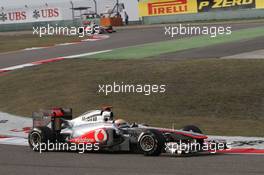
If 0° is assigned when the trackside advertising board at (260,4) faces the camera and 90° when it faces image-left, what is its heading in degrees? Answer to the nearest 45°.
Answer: approximately 0°

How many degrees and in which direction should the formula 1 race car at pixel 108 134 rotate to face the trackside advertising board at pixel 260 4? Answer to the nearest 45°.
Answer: approximately 135° to its left

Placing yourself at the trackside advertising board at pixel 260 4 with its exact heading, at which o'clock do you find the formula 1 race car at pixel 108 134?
The formula 1 race car is roughly at 12 o'clock from the trackside advertising board.

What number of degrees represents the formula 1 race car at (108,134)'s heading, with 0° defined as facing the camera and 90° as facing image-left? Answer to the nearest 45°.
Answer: approximately 315°
